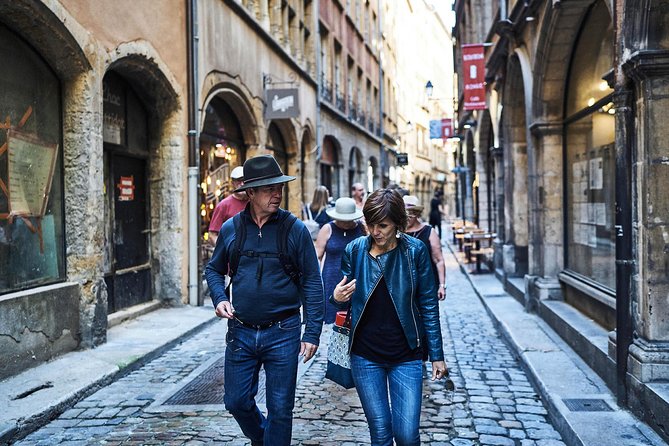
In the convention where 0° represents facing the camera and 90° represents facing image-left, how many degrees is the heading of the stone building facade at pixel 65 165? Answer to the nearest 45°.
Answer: approximately 315°

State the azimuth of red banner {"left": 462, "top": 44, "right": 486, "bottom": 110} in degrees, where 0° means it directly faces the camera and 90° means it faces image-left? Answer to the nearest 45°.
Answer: approximately 0°

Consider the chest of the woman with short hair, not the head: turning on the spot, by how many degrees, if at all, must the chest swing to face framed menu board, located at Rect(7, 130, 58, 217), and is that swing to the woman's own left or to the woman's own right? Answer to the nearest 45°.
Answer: approximately 135° to the woman's own right

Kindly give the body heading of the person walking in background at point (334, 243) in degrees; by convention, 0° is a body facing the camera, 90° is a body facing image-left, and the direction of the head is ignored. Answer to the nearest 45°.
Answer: approximately 0°

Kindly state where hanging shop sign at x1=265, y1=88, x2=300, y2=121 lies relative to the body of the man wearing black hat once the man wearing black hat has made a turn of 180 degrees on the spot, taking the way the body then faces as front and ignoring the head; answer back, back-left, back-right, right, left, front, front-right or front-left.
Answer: front

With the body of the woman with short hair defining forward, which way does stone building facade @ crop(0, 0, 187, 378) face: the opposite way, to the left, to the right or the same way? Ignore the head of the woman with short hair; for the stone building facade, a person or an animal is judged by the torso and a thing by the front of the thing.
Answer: to the left

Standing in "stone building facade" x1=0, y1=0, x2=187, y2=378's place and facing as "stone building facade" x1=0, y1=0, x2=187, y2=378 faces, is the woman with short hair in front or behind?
in front

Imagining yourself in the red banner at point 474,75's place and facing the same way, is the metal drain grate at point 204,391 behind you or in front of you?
in front

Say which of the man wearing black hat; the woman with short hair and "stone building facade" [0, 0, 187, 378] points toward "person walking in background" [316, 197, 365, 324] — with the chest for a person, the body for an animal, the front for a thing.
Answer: the stone building facade

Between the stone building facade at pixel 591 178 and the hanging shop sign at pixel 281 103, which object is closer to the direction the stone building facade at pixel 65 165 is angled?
the stone building facade

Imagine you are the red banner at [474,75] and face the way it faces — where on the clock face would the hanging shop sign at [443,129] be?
The hanging shop sign is roughly at 6 o'clock from the red banner.
